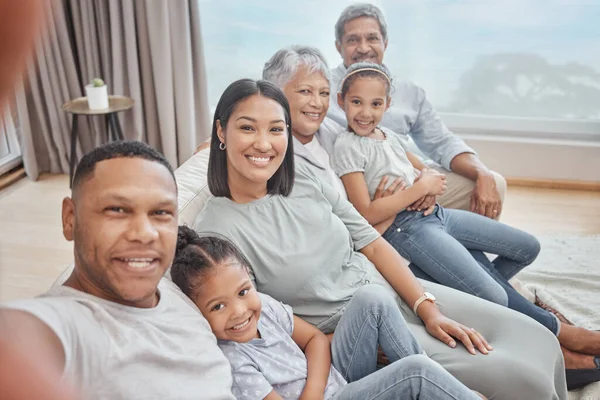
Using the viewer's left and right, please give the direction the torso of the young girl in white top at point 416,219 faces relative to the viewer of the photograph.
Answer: facing the viewer and to the right of the viewer

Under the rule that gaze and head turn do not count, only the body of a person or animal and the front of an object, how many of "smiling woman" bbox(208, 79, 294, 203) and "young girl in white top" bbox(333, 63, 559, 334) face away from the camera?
0

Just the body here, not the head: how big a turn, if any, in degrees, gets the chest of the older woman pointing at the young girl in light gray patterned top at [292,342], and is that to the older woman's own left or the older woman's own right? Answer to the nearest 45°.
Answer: approximately 45° to the older woman's own right

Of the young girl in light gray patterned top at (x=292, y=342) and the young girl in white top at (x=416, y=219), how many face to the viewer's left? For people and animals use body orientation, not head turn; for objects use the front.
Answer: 0

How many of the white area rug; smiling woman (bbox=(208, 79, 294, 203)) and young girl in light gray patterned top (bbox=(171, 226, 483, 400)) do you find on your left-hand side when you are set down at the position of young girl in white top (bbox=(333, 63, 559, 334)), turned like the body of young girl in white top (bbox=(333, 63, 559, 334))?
1

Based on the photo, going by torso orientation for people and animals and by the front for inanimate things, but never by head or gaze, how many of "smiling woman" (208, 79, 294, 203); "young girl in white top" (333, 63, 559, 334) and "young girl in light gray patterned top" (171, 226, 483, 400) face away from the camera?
0
